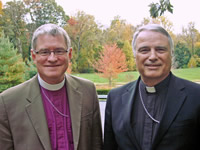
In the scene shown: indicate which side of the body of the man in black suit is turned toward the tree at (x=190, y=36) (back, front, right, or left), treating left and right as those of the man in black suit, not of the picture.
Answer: back

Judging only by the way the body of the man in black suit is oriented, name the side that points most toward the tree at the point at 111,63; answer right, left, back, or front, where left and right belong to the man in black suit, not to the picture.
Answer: back

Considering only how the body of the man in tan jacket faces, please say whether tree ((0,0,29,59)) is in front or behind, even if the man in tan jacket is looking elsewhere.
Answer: behind

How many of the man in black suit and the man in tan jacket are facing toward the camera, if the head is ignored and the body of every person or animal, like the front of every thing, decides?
2

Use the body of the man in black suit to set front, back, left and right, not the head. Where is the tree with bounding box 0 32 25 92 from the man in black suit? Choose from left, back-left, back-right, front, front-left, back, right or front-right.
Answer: back-right

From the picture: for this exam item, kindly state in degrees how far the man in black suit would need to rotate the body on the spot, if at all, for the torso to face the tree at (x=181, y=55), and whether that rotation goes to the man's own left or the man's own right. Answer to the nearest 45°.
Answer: approximately 180°

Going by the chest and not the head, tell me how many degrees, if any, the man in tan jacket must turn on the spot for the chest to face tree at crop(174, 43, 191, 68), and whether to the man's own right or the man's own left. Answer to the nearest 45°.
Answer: approximately 135° to the man's own left

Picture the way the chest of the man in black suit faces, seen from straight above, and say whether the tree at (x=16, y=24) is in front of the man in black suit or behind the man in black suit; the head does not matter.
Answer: behind

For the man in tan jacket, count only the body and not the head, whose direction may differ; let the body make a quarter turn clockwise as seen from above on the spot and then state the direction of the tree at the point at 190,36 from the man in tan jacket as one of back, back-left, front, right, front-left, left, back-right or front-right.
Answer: back-right

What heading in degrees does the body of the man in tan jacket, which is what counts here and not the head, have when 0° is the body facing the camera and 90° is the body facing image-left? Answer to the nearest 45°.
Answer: approximately 0°

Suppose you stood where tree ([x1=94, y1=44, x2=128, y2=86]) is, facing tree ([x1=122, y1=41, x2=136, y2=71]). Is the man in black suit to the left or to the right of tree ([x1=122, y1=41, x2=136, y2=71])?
right

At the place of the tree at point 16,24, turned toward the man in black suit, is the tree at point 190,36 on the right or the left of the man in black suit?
left

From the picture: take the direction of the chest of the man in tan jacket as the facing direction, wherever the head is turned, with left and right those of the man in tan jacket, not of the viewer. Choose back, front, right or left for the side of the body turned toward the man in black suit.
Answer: left

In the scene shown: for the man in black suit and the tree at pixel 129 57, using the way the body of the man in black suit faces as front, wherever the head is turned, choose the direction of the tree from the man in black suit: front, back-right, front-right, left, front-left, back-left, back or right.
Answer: back
